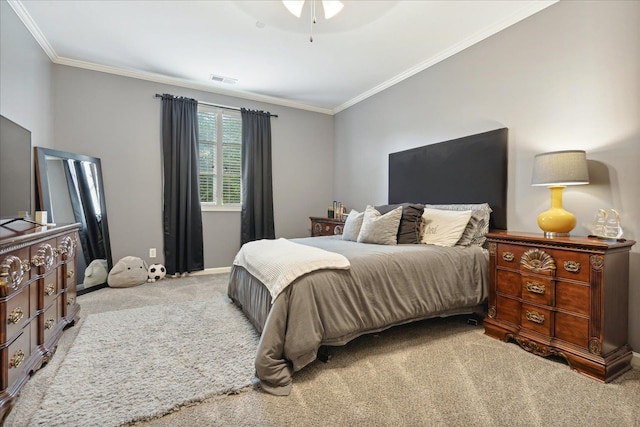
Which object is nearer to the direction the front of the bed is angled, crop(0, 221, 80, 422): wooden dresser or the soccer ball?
the wooden dresser

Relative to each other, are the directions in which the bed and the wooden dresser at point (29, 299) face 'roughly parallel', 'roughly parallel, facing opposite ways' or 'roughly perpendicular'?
roughly parallel, facing opposite ways

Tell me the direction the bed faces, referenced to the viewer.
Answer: facing the viewer and to the left of the viewer

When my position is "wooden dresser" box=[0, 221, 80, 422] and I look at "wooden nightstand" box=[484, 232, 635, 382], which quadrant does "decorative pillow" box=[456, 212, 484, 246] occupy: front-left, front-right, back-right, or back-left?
front-left

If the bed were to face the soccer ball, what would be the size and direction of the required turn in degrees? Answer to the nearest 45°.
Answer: approximately 90° to its right

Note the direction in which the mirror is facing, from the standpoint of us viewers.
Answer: facing the viewer and to the right of the viewer

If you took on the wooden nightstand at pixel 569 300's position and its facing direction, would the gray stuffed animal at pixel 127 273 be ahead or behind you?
ahead

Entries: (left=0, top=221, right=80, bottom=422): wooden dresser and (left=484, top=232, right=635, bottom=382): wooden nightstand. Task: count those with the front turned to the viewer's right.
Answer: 1

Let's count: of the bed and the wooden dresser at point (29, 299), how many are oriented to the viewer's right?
1

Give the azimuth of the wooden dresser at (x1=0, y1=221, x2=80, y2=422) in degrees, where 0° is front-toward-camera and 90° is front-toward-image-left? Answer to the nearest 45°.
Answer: approximately 270°

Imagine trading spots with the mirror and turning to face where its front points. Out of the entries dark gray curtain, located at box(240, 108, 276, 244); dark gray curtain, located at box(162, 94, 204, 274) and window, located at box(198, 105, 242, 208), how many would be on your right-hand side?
0

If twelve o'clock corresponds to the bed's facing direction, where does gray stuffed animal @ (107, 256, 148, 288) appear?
The gray stuffed animal is roughly at 2 o'clock from the bed.

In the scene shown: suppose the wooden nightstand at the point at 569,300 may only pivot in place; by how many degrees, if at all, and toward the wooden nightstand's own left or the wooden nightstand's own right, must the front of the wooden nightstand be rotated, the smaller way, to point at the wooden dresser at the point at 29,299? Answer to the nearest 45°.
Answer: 0° — it already faces it

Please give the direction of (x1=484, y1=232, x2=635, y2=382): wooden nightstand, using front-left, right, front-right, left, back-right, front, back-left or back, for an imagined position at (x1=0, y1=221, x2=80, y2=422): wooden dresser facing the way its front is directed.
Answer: front-right

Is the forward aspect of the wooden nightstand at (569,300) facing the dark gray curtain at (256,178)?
no

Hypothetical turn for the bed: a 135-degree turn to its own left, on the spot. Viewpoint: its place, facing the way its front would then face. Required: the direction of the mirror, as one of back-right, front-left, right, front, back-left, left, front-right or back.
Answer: back

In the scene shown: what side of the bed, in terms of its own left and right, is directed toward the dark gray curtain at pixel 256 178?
right

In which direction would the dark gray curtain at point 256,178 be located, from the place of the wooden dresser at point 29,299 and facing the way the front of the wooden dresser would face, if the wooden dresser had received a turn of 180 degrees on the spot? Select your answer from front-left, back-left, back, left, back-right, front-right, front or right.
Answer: back-right
